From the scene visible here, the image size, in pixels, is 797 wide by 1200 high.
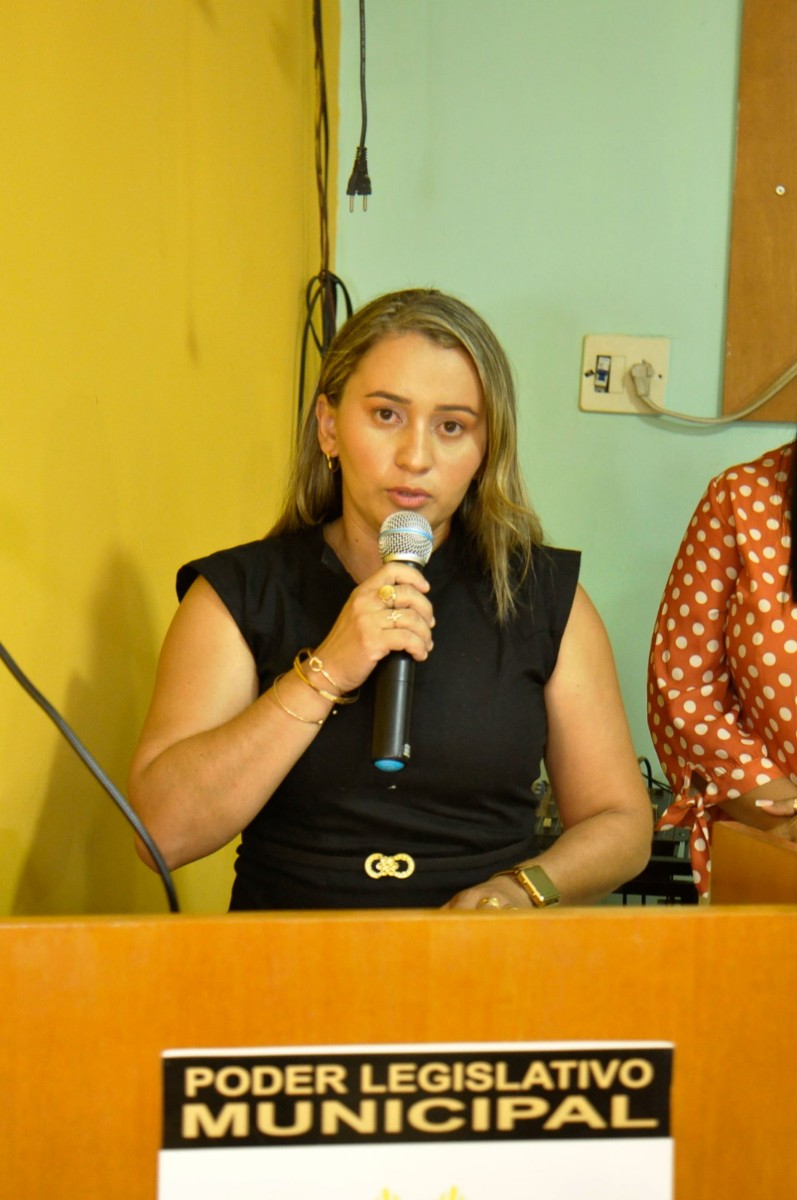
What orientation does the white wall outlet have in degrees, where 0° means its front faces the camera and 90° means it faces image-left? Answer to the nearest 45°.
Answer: approximately 0°

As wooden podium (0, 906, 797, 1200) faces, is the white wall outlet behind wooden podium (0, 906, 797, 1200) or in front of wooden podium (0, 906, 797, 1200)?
behind

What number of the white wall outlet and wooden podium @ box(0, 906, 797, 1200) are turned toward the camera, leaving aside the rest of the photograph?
2

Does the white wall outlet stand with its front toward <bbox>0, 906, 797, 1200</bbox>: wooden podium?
yes

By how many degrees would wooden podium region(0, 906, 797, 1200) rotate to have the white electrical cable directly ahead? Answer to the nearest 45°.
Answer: approximately 180°

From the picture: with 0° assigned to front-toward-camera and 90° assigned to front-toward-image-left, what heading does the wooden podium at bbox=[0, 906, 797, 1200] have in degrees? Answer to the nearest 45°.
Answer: approximately 0°
